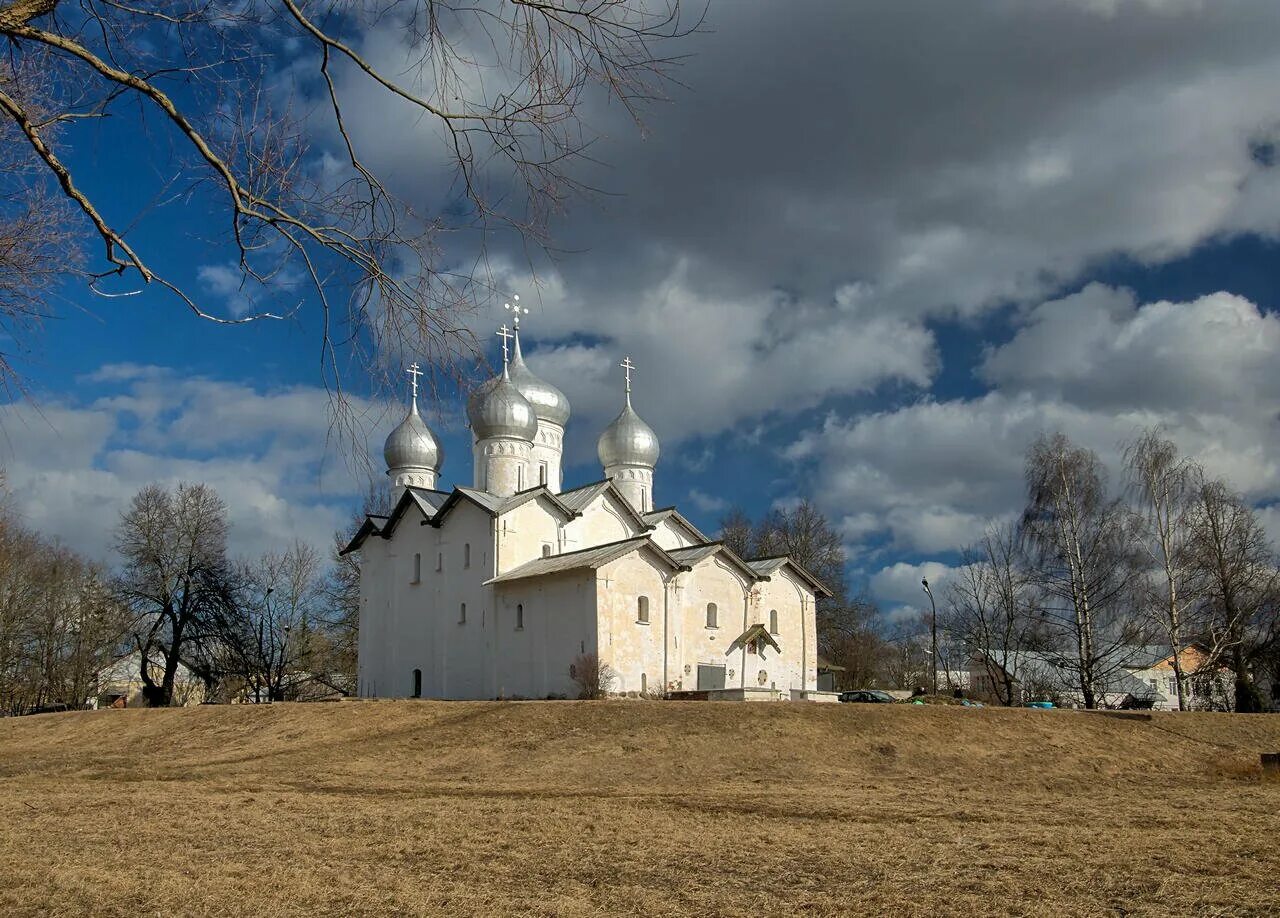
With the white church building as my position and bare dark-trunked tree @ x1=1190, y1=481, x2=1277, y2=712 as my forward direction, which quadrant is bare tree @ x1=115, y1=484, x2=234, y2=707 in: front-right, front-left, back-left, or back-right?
back-left

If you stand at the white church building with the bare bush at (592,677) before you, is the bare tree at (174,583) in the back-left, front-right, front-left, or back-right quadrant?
back-right

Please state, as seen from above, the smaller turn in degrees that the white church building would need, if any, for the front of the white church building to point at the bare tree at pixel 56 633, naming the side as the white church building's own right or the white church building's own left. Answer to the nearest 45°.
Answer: approximately 180°

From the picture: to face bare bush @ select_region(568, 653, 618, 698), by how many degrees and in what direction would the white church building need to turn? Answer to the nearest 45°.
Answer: approximately 45° to its right

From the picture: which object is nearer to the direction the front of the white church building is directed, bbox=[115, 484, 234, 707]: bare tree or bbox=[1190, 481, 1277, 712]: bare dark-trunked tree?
the bare dark-trunked tree

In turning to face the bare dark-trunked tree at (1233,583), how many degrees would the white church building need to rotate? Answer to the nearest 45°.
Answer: approximately 45° to its left
